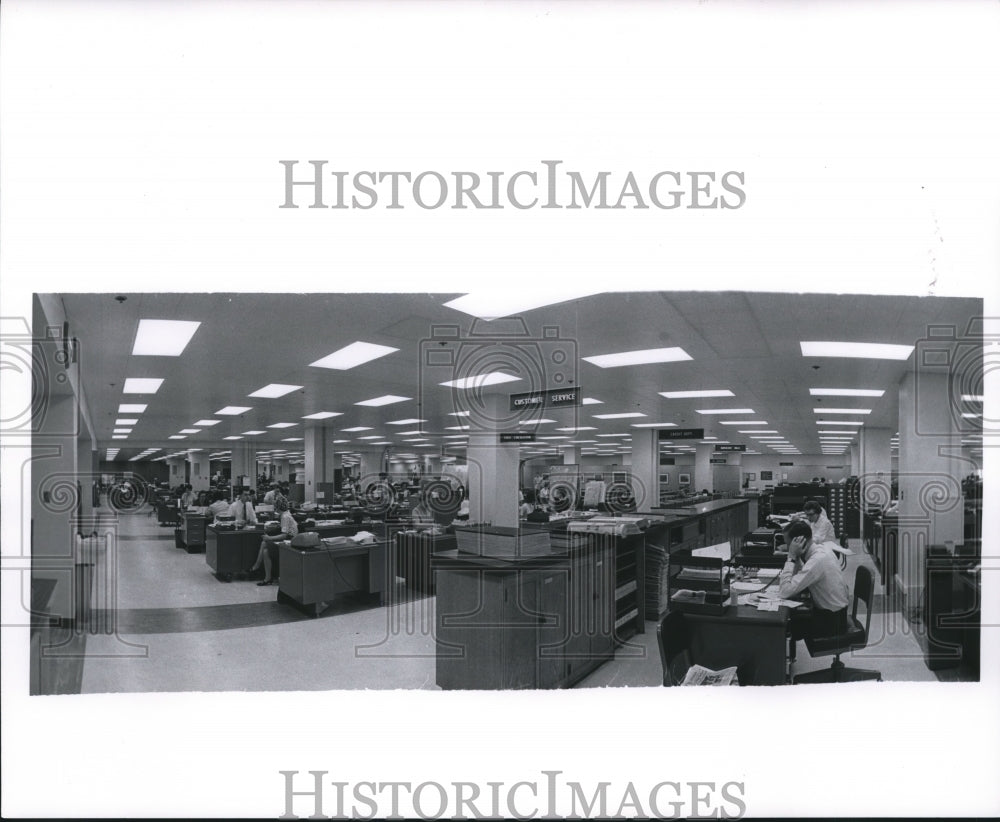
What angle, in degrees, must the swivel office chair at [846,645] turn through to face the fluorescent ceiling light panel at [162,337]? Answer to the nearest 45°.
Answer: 0° — it already faces it

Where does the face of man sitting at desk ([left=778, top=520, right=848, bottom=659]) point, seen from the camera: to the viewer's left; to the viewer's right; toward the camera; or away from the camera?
to the viewer's left

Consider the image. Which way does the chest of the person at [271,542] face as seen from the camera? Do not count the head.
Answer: to the viewer's left

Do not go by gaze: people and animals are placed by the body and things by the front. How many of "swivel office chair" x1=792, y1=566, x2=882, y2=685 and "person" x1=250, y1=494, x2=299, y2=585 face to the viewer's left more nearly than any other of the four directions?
2

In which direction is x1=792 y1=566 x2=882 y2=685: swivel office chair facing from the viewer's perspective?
to the viewer's left

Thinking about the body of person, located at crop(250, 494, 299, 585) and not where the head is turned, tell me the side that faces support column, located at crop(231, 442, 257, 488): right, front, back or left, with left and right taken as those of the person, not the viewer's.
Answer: right

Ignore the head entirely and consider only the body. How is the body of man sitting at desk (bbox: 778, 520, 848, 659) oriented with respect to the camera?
to the viewer's left

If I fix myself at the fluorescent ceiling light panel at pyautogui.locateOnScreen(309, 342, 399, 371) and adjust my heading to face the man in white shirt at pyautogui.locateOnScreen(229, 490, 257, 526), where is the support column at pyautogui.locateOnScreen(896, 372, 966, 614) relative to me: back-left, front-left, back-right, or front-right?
back-right

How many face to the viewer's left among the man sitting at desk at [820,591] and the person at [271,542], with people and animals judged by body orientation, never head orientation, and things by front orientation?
2

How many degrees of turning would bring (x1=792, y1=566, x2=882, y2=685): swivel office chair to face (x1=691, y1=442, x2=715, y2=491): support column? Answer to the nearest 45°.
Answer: approximately 90° to its right
